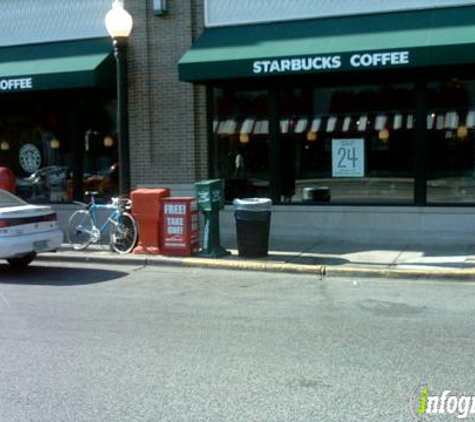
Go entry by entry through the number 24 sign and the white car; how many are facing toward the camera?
1

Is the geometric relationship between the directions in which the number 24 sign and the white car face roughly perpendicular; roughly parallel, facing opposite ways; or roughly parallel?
roughly perpendicular

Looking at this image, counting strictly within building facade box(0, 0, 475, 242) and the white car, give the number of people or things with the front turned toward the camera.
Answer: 1

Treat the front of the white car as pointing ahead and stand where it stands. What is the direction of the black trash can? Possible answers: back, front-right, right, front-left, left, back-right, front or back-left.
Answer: back-right

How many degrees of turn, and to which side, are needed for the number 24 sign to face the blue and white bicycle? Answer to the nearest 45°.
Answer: approximately 90° to its right

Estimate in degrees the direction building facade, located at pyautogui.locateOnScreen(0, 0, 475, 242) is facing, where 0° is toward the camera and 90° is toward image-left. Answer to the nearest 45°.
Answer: approximately 0°

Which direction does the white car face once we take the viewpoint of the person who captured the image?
facing away from the viewer and to the left of the viewer

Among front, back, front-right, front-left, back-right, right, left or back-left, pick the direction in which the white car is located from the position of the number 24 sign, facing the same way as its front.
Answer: front-right

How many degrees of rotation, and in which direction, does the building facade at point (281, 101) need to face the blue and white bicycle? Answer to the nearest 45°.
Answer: approximately 90° to its right

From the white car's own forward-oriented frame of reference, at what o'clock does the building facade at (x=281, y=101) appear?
The building facade is roughly at 4 o'clock from the white car.
